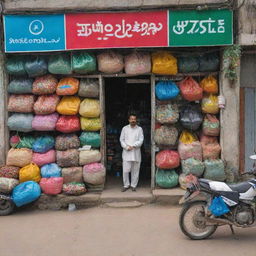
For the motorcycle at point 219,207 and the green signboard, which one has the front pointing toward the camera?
the green signboard

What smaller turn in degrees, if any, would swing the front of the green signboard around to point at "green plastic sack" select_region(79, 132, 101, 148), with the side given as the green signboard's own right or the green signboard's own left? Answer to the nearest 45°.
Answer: approximately 90° to the green signboard's own right

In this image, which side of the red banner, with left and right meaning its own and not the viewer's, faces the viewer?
front

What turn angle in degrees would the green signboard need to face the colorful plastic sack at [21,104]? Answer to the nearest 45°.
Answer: approximately 90° to its right

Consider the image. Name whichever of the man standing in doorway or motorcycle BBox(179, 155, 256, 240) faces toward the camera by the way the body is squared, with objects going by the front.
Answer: the man standing in doorway

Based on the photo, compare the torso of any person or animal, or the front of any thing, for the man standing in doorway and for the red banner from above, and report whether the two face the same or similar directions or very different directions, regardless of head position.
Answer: same or similar directions

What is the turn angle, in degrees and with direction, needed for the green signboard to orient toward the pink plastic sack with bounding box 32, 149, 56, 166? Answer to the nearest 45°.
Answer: approximately 90° to its right

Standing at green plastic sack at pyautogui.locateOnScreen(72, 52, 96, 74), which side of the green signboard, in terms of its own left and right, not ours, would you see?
right

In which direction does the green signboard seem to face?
toward the camera

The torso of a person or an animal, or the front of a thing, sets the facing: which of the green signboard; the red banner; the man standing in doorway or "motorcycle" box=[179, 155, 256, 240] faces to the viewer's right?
the motorcycle

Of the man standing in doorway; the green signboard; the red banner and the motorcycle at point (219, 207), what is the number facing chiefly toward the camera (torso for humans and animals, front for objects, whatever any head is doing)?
3

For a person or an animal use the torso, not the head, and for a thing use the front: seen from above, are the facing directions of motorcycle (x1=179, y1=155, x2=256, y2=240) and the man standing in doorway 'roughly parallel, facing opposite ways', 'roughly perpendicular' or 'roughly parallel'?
roughly perpendicular

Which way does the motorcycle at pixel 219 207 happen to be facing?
to the viewer's right
